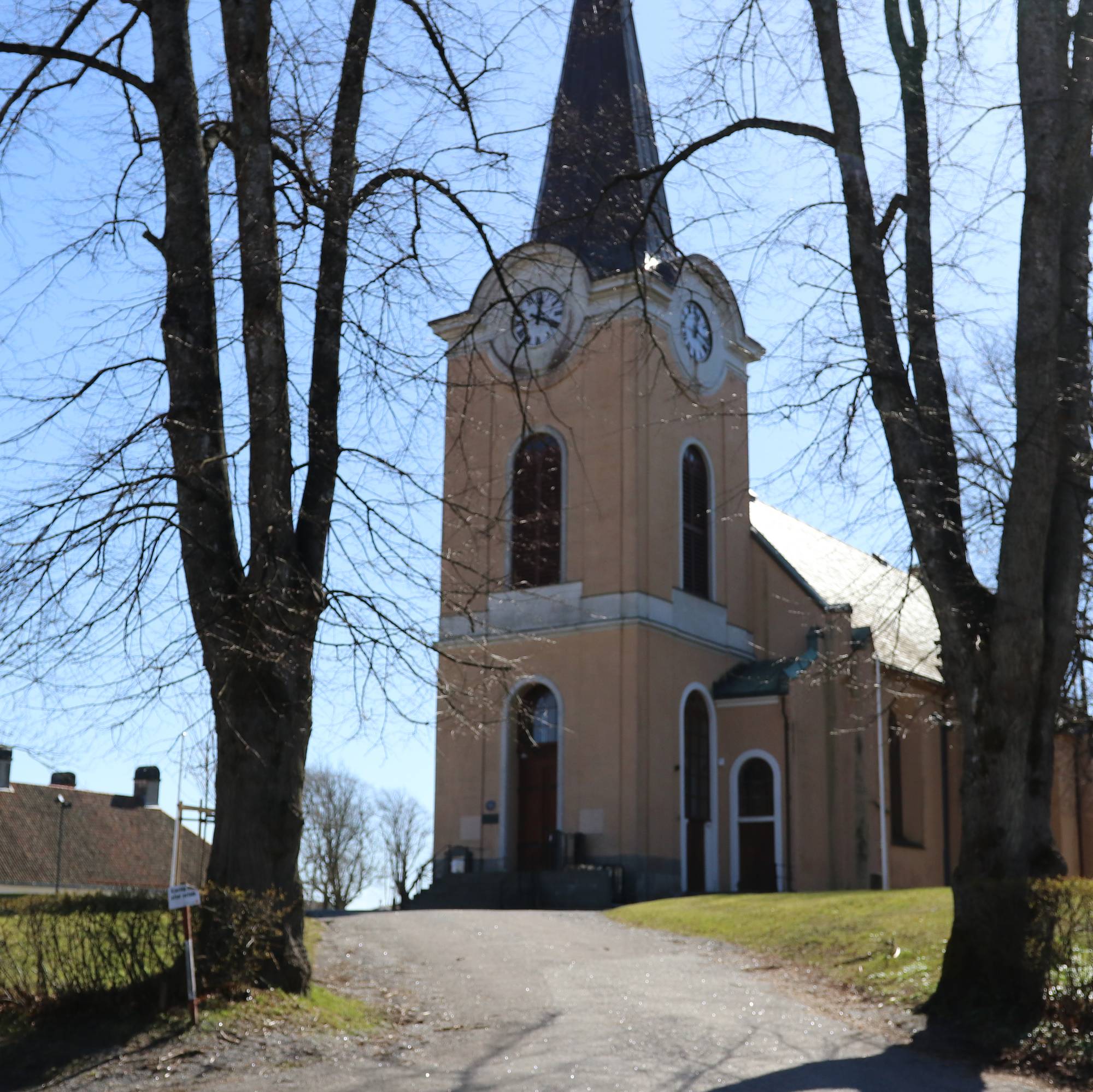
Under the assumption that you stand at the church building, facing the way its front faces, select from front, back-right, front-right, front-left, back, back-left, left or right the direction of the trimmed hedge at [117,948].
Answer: front-left

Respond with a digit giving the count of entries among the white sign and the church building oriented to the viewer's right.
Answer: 0

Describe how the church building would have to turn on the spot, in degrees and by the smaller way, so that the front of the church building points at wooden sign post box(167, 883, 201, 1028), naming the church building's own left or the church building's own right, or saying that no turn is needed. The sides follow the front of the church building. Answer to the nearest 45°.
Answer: approximately 45° to the church building's own left

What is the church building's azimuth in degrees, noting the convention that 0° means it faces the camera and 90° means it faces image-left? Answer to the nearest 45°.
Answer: approximately 45°

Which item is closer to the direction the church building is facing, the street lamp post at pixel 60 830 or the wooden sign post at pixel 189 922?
the wooden sign post

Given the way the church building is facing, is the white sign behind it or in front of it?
in front

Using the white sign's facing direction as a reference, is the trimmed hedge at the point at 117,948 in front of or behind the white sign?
behind

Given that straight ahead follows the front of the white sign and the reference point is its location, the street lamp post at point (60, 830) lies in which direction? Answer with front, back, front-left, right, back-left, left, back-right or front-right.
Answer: back

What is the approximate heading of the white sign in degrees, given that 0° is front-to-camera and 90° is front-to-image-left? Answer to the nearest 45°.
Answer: approximately 0°
